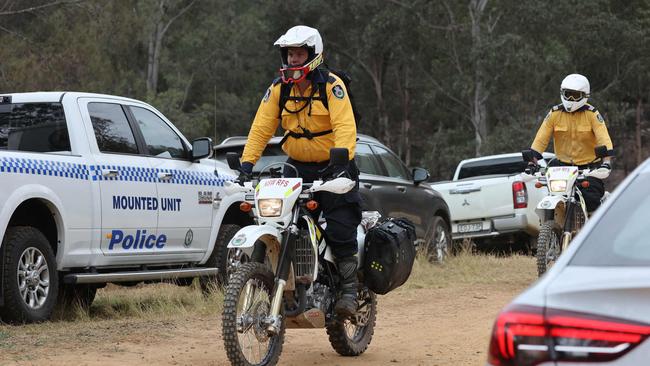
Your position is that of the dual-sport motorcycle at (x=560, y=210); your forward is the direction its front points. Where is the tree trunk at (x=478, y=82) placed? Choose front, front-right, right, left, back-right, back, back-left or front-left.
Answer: back-right

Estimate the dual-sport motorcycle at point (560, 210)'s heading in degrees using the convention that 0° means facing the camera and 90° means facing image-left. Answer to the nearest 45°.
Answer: approximately 45°

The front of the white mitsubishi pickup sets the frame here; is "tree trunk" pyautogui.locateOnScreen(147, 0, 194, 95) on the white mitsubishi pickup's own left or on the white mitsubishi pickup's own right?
on the white mitsubishi pickup's own left

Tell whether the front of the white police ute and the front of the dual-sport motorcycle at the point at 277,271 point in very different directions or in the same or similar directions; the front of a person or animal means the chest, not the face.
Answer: very different directions

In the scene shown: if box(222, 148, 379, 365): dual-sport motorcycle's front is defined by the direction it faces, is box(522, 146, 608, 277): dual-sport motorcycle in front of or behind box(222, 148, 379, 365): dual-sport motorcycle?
behind

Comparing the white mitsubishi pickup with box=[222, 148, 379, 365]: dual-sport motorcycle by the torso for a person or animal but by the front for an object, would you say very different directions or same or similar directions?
very different directions
